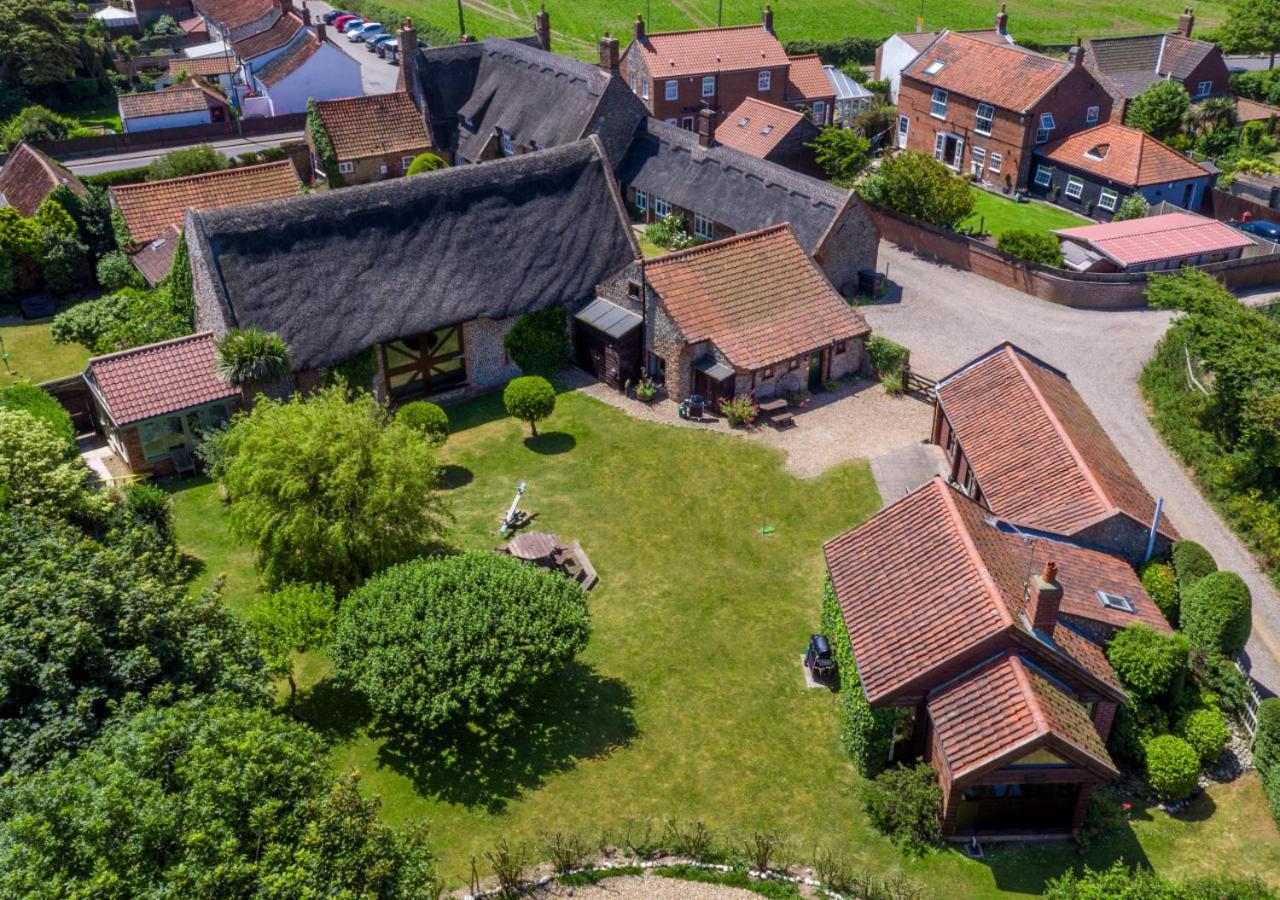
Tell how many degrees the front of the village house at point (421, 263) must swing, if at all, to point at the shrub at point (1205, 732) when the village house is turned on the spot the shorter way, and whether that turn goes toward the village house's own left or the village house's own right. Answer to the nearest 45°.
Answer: approximately 45° to the village house's own left

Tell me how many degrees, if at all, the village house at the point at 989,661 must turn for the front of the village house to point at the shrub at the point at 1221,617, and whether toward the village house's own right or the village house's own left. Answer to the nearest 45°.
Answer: approximately 135° to the village house's own left

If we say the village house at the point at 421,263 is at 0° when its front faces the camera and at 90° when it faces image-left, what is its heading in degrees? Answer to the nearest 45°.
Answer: approximately 0°

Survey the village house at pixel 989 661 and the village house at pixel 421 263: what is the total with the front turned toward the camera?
2

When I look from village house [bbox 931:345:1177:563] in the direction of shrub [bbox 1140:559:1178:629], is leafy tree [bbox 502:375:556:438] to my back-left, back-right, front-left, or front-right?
back-right

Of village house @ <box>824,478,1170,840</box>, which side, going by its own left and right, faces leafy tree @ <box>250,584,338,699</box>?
right

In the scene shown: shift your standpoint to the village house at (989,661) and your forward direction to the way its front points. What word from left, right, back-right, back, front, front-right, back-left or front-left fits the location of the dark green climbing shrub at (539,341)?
back-right

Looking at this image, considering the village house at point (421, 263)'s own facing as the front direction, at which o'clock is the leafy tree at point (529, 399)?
The leafy tree is roughly at 11 o'clock from the village house.

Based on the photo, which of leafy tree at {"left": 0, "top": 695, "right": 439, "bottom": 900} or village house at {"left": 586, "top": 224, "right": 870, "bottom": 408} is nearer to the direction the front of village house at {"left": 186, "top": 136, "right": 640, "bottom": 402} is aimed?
the leafy tree

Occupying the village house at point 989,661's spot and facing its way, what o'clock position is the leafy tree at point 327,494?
The leafy tree is roughly at 3 o'clock from the village house.

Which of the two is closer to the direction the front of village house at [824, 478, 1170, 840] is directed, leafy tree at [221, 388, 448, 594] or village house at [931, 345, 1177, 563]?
the leafy tree

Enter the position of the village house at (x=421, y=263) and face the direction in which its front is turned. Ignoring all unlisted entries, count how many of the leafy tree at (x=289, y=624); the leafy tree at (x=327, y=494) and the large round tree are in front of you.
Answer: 3

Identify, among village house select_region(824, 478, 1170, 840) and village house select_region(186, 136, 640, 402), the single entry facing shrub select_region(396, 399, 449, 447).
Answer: village house select_region(186, 136, 640, 402)

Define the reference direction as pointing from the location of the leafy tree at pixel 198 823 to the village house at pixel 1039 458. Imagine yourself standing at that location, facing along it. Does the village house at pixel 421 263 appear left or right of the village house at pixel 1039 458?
left

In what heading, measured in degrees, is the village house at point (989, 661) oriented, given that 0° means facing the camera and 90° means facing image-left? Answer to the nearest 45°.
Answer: approximately 0°
